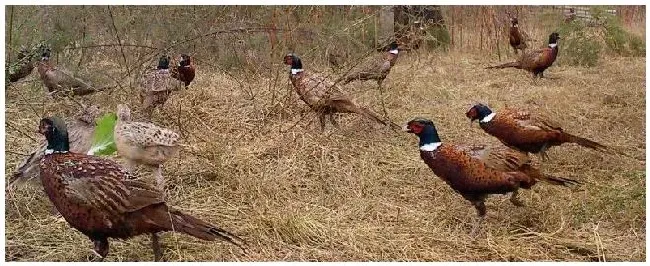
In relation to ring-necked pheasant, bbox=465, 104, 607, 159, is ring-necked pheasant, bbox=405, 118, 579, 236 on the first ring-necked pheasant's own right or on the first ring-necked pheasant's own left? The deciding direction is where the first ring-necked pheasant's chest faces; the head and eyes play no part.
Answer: on the first ring-necked pheasant's own left

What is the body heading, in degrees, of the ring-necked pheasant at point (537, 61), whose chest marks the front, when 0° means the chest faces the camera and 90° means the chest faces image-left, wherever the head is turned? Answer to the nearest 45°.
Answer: approximately 270°

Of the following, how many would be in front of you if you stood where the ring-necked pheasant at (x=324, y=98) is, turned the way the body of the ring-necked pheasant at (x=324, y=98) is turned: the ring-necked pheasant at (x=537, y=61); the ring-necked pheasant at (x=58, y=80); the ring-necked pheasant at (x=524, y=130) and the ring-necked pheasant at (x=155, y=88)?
2

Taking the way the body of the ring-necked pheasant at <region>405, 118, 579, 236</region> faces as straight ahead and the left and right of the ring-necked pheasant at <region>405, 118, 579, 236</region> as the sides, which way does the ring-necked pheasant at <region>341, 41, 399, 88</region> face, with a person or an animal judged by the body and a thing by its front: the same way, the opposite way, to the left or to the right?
the opposite way

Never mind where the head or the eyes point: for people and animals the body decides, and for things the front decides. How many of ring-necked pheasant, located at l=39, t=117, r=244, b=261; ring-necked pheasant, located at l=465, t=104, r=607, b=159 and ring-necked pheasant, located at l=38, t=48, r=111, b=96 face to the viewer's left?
3

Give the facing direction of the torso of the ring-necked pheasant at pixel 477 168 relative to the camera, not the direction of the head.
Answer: to the viewer's left

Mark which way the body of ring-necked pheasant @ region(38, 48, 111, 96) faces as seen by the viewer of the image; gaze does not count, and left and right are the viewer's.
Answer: facing to the left of the viewer

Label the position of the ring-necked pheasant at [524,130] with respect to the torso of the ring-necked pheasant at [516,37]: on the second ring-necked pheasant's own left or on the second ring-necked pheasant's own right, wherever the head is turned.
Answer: on the second ring-necked pheasant's own left

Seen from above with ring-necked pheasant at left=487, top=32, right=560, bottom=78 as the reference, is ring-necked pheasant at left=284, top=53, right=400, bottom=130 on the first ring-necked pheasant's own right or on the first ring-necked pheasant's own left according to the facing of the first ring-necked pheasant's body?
on the first ring-necked pheasant's own right

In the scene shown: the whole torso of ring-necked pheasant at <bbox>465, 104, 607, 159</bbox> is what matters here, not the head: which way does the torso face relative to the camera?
to the viewer's left

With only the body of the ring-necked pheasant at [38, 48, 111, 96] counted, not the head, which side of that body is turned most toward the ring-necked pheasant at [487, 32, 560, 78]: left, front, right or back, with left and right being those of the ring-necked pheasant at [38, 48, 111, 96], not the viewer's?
back

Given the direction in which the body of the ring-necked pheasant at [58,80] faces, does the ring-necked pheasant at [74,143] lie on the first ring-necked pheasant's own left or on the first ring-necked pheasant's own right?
on the first ring-necked pheasant's own left

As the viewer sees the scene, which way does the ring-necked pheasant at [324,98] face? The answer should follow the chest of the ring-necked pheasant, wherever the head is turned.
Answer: to the viewer's left

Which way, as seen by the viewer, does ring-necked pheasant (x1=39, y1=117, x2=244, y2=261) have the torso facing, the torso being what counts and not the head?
to the viewer's left

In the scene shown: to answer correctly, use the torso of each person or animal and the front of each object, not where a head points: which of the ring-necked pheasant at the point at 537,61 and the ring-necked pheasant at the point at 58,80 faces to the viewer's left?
the ring-necked pheasant at the point at 58,80
